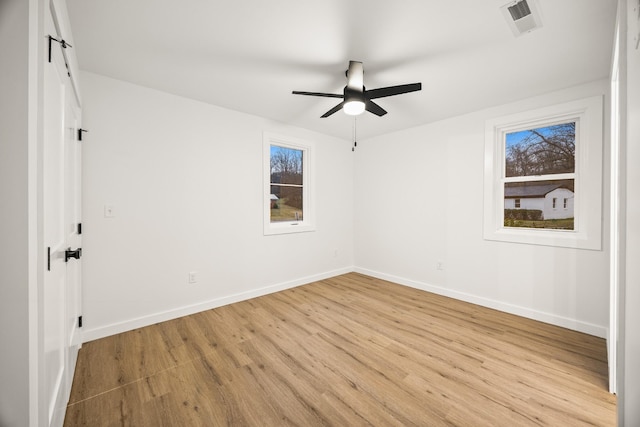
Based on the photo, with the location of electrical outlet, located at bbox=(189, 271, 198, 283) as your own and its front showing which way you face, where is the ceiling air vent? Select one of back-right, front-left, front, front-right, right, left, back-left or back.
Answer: front-left

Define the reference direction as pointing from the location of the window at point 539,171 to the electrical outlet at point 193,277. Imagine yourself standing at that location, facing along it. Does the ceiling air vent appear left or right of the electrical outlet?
left

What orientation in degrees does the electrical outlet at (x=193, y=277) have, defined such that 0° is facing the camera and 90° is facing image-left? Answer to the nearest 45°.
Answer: approximately 0°

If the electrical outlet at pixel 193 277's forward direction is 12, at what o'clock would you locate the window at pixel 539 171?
The window is roughly at 10 o'clock from the electrical outlet.

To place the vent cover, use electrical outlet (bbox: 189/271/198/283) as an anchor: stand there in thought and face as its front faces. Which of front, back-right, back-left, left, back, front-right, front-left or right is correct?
front-left

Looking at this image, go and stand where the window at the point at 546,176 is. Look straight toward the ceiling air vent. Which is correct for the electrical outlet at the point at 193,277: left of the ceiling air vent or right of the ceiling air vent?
right

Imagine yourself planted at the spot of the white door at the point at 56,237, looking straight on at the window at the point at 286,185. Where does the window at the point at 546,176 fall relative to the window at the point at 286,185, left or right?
right

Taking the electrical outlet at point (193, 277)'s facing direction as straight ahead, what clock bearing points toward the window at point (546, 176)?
The window is roughly at 10 o'clock from the electrical outlet.

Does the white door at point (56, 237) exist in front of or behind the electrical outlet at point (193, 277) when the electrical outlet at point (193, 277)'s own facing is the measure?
in front
